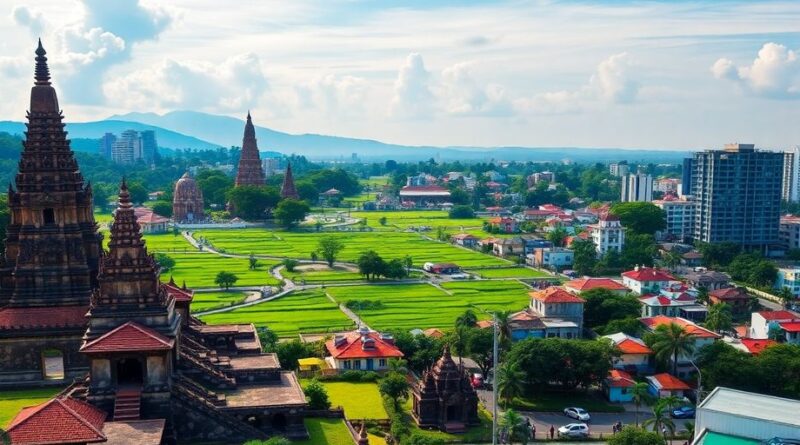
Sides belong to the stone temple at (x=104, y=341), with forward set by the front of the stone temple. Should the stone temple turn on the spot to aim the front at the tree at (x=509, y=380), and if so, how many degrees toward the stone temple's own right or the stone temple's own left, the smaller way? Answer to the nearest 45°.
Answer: approximately 90° to the stone temple's own left

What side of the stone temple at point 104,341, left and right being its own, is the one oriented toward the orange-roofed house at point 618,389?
left

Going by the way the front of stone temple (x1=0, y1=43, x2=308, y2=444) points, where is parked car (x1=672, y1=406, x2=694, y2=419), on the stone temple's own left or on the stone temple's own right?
on the stone temple's own left

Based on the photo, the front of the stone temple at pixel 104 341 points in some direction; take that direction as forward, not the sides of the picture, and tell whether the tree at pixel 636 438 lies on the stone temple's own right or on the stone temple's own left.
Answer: on the stone temple's own left

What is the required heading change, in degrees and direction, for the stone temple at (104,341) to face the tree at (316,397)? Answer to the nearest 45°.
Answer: approximately 90° to its left

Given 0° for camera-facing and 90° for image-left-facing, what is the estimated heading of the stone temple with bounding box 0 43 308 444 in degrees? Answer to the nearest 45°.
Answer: approximately 0°

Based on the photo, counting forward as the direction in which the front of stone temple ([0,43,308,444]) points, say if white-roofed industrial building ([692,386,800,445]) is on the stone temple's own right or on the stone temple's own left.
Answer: on the stone temple's own left

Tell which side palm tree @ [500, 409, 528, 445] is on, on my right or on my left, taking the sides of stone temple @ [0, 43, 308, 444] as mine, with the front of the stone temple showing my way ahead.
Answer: on my left
